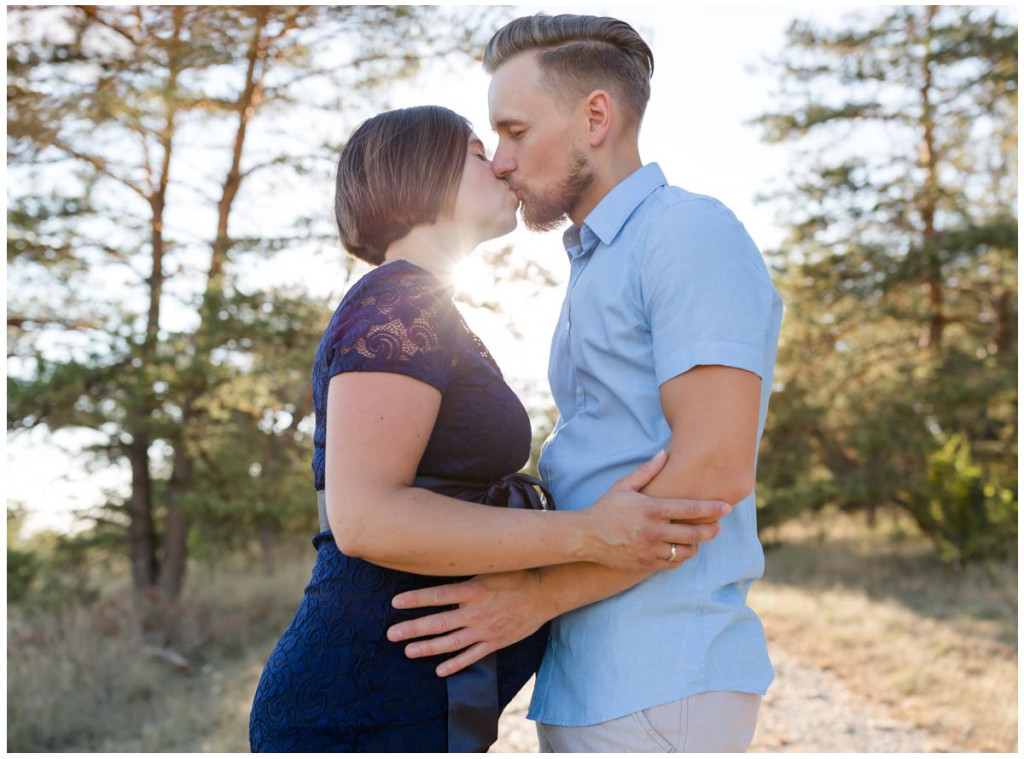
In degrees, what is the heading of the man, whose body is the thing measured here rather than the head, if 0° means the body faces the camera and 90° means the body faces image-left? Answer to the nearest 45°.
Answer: approximately 90°

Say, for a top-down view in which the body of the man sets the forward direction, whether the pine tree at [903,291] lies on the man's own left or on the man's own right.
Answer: on the man's own right

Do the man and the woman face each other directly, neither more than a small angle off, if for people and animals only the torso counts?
yes

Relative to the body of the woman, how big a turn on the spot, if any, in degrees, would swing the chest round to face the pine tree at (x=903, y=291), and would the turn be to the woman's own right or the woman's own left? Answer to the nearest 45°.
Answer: approximately 45° to the woman's own left

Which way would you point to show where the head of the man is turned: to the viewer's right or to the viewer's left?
to the viewer's left

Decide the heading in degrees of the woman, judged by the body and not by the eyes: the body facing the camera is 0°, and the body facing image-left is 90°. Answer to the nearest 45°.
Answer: approximately 270°

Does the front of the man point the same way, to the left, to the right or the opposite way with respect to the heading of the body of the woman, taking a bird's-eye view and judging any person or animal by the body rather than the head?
the opposite way

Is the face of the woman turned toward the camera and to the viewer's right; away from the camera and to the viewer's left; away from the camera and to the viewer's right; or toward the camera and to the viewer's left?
away from the camera and to the viewer's right
